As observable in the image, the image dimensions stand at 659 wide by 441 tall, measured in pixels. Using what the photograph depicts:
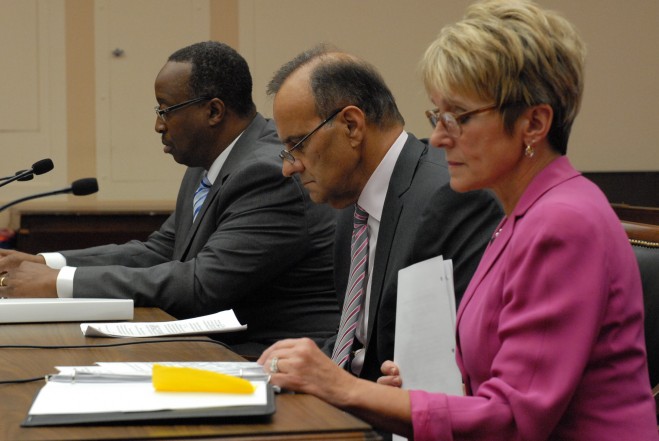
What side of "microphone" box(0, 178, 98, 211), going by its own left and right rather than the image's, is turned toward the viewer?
right

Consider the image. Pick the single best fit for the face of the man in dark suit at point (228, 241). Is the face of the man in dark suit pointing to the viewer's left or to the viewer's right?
to the viewer's left

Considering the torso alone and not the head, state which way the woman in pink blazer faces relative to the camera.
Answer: to the viewer's left

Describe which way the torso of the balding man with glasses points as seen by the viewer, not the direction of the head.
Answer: to the viewer's left

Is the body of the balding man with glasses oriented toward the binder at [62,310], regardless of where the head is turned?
yes

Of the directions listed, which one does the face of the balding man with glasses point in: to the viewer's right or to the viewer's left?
to the viewer's left

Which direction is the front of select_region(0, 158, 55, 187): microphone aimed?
to the viewer's right

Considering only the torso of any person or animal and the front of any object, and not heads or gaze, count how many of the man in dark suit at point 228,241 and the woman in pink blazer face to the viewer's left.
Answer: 2

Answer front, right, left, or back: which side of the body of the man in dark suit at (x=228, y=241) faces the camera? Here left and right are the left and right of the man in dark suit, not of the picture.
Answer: left
